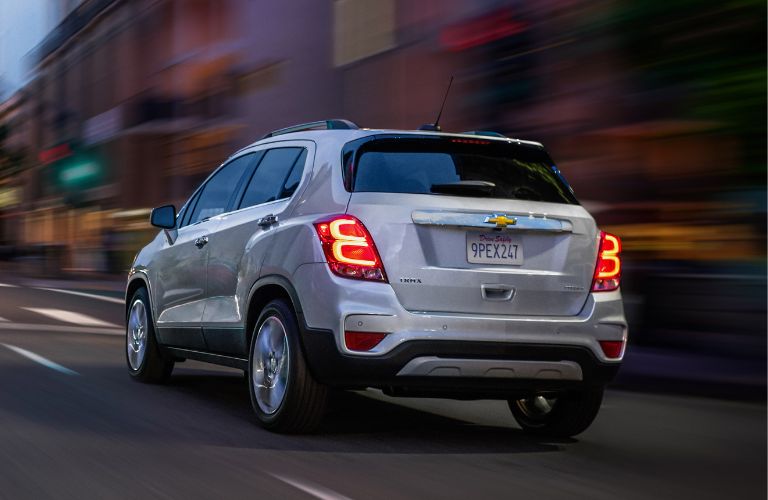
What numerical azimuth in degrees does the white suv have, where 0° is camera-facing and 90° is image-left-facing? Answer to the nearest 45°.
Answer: approximately 135°
